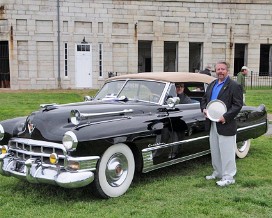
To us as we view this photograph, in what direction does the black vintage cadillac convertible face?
facing the viewer and to the left of the viewer

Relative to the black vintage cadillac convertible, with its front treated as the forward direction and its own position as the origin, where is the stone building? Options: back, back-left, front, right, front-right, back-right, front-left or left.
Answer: back-right

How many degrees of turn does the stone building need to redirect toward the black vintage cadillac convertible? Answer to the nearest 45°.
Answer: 0° — it already faces it

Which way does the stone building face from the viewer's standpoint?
toward the camera

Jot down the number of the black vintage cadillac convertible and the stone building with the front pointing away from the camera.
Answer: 0
